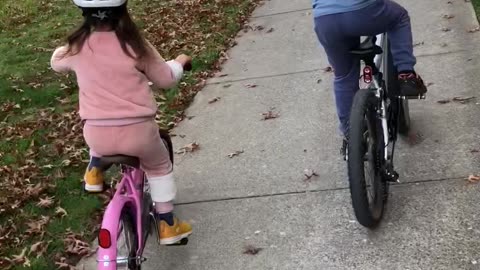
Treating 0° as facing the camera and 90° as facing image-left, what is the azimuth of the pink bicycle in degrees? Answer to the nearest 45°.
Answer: approximately 225°

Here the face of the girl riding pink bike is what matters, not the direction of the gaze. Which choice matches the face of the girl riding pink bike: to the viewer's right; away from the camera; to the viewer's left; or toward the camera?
away from the camera

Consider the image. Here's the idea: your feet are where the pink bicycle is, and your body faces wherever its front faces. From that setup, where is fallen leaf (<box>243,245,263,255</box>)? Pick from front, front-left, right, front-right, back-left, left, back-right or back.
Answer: front-right

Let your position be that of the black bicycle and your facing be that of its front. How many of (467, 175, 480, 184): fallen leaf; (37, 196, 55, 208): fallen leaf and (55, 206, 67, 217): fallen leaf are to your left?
2

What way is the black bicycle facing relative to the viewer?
away from the camera

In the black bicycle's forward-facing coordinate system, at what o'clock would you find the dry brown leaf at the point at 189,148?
The dry brown leaf is roughly at 10 o'clock from the black bicycle.

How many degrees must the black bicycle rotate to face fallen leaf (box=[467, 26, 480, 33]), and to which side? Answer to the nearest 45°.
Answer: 0° — it already faces it

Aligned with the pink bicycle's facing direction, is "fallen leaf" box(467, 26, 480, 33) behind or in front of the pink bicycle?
in front

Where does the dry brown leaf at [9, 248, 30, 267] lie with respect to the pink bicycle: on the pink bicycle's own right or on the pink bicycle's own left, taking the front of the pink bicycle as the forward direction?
on the pink bicycle's own left

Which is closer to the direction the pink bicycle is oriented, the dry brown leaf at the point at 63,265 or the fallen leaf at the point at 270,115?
the fallen leaf

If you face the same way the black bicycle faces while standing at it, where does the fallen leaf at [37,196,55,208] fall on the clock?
The fallen leaf is roughly at 9 o'clock from the black bicycle.
